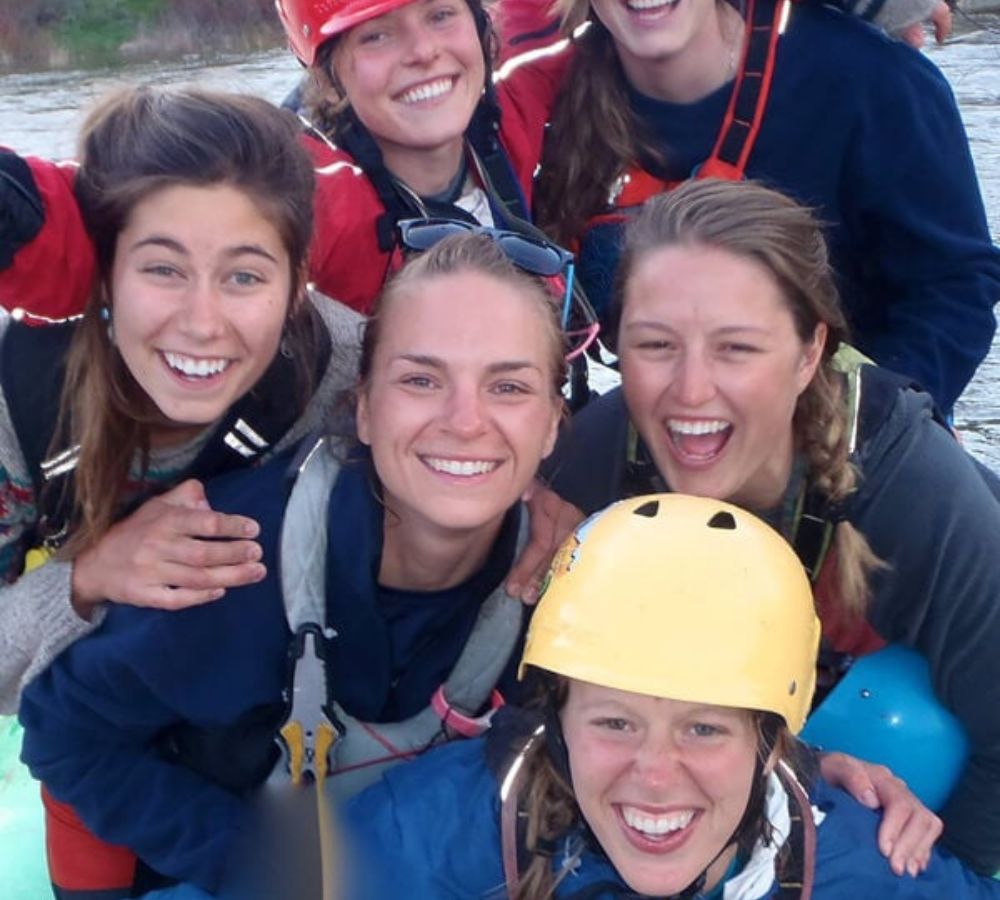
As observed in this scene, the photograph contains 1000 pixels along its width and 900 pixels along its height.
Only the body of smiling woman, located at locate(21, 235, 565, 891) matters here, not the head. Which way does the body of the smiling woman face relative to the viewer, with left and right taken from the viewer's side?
facing the viewer

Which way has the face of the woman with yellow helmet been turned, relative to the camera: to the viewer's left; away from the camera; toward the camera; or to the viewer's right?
toward the camera

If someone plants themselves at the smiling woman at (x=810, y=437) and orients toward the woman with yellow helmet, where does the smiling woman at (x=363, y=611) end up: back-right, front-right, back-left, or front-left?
front-right

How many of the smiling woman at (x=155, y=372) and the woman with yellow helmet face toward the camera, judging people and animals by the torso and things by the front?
2

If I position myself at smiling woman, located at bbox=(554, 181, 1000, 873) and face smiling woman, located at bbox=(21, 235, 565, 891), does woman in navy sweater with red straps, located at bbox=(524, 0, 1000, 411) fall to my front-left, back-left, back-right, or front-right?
back-right

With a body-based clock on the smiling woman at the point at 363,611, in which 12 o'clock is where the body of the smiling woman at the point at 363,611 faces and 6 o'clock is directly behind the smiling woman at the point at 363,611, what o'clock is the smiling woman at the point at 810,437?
the smiling woman at the point at 810,437 is roughly at 9 o'clock from the smiling woman at the point at 363,611.

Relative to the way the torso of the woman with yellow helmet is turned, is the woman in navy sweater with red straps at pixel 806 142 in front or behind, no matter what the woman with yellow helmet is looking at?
behind

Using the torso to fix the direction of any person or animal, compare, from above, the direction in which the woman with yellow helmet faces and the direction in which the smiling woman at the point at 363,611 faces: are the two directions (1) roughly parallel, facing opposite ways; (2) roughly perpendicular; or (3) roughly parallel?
roughly parallel

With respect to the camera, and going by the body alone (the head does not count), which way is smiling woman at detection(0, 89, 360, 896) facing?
toward the camera

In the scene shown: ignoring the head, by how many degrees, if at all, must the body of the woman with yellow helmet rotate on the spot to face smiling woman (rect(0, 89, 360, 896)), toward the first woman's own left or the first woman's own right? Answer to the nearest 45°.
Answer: approximately 135° to the first woman's own right

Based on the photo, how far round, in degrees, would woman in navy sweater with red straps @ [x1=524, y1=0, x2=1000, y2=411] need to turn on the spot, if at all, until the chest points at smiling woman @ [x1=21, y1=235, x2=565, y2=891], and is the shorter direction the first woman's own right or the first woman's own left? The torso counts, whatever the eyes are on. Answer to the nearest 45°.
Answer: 0° — they already face them

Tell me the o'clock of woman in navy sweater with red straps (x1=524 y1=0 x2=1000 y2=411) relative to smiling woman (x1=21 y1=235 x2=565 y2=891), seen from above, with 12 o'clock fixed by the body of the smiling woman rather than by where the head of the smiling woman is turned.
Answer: The woman in navy sweater with red straps is roughly at 8 o'clock from the smiling woman.

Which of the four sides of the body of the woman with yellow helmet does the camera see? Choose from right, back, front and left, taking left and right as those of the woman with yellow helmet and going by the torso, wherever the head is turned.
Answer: front

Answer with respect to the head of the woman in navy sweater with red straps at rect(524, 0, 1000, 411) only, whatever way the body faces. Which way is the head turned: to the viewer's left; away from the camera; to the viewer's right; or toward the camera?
toward the camera

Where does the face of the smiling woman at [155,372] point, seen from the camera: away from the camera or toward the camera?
toward the camera
